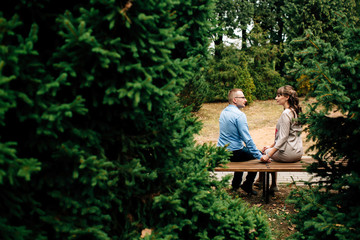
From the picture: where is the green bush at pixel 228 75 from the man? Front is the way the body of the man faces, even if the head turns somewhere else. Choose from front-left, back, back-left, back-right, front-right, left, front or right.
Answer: front-left

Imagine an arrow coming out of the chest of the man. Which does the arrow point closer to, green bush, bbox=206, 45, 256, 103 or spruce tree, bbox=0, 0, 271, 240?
the green bush

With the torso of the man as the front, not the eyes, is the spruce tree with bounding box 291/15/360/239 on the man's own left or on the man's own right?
on the man's own right

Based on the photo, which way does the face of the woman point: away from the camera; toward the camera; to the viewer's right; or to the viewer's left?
to the viewer's left

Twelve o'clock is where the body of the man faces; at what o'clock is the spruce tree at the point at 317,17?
The spruce tree is roughly at 11 o'clock from the man.

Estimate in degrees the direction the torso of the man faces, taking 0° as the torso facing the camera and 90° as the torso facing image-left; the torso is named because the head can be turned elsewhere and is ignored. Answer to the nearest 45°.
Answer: approximately 225°

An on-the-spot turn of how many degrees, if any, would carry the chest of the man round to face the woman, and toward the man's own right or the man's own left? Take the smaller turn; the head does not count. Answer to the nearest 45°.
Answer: approximately 45° to the man's own right

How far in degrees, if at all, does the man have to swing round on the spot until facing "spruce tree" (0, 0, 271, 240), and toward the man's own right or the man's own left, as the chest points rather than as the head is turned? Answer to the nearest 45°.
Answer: approximately 135° to the man's own right

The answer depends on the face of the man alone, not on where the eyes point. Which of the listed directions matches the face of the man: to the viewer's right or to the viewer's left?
to the viewer's right
